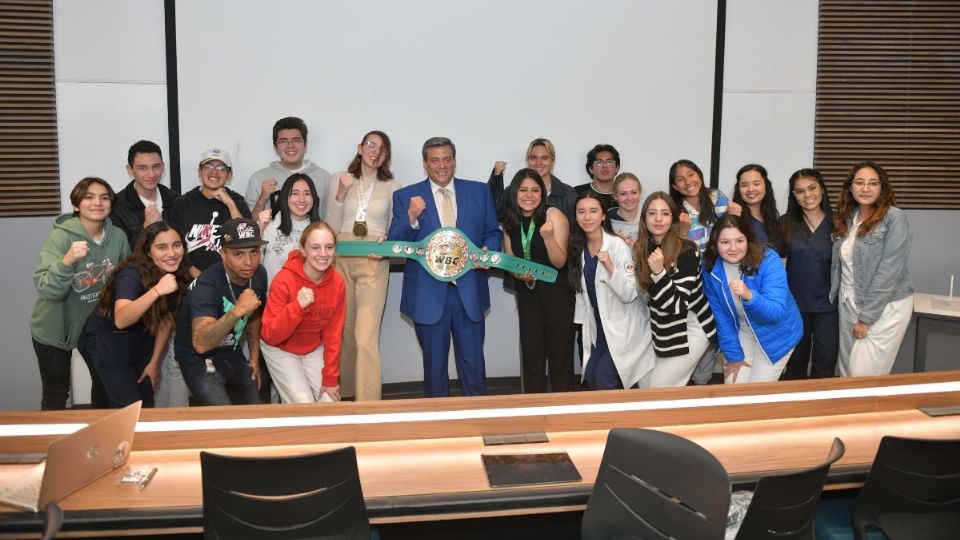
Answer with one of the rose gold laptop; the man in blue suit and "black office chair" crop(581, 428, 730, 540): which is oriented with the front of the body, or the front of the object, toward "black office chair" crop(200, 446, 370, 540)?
the man in blue suit

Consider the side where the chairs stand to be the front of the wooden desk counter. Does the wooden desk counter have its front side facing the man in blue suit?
no

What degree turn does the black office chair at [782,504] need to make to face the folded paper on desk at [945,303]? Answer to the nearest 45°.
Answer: approximately 45° to its right

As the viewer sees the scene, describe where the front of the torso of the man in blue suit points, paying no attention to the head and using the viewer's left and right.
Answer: facing the viewer

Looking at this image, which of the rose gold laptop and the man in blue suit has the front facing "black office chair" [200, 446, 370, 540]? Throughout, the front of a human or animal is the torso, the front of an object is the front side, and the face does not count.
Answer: the man in blue suit

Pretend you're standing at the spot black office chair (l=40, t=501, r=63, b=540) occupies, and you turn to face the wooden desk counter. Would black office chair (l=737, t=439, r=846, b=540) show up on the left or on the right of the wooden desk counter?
right

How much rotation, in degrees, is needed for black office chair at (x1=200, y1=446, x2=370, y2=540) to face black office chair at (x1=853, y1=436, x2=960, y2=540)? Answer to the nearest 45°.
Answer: approximately 90° to its right

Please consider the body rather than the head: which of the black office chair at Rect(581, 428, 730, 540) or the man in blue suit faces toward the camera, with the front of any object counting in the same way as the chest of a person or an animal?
the man in blue suit

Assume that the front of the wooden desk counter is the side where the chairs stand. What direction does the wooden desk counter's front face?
toward the camera

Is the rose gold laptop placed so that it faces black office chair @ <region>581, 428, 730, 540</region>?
no

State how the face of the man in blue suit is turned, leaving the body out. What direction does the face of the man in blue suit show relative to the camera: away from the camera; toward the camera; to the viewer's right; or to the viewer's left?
toward the camera

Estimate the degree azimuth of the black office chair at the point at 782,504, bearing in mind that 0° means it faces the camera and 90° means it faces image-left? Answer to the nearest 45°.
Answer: approximately 135°

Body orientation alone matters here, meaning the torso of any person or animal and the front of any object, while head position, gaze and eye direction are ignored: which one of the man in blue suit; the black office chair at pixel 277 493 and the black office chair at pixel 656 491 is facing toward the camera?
the man in blue suit

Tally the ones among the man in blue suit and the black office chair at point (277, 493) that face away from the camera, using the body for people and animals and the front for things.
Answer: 1

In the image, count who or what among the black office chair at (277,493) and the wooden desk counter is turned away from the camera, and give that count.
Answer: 1

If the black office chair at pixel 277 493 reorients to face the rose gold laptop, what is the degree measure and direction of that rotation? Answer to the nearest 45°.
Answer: approximately 45° to its left

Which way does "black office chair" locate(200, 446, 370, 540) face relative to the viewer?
away from the camera

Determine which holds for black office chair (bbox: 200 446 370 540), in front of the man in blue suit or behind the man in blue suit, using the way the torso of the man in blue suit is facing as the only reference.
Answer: in front
